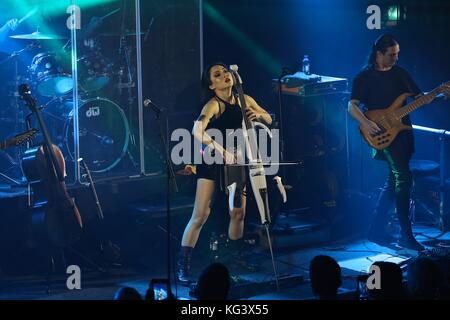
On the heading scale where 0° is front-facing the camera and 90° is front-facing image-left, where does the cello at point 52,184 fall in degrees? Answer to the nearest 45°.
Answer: approximately 315°

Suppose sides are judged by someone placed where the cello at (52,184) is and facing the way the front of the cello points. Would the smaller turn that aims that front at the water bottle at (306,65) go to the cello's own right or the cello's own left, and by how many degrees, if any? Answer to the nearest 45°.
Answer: approximately 90° to the cello's own left

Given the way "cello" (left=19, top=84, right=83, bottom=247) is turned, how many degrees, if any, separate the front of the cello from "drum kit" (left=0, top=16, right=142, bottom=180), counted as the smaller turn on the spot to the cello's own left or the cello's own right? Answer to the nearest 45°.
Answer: approximately 135° to the cello's own left

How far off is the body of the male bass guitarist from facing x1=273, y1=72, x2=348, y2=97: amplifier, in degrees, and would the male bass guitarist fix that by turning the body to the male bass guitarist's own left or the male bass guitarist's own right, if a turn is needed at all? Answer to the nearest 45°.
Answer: approximately 180°

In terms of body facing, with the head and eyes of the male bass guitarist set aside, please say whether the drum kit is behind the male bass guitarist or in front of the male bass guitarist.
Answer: behind

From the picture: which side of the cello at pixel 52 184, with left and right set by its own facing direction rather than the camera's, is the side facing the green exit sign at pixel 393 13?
left

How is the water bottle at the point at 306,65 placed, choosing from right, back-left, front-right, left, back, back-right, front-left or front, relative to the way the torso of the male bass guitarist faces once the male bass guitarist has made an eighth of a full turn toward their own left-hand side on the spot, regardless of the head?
back-left

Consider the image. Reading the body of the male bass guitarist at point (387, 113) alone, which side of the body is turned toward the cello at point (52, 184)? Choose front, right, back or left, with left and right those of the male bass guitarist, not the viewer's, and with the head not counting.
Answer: right
